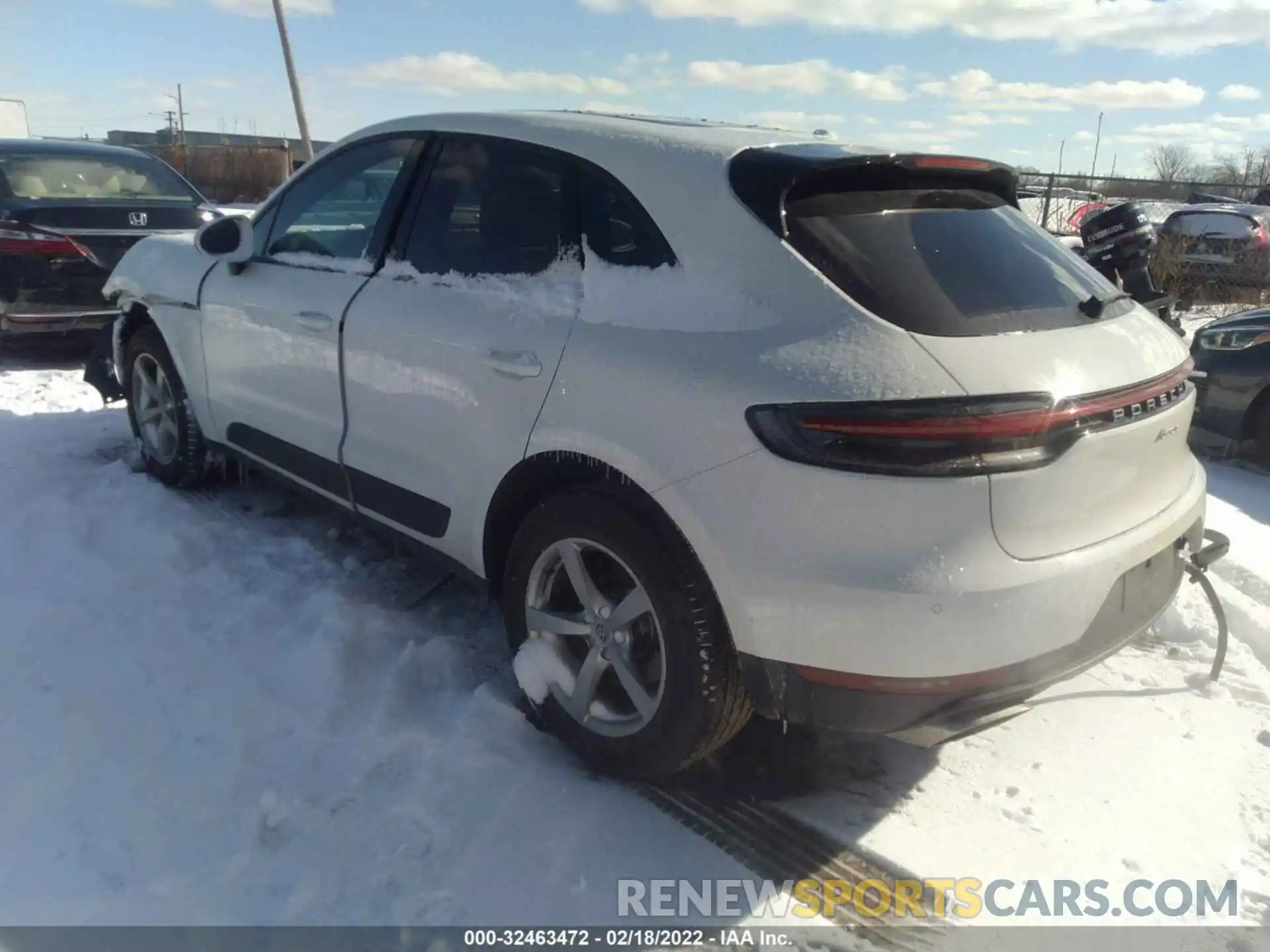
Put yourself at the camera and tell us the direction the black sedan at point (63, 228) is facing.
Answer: facing away from the viewer and to the left of the viewer

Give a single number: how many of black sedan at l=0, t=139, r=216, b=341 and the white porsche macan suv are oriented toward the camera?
0

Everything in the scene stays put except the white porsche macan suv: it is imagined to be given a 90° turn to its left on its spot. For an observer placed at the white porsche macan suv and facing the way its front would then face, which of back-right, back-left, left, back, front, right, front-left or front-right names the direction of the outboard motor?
back

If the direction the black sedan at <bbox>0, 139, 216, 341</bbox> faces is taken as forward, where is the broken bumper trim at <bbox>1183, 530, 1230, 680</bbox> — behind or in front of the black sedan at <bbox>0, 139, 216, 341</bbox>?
behind

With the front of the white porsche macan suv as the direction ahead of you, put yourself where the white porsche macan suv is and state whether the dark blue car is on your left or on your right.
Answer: on your right

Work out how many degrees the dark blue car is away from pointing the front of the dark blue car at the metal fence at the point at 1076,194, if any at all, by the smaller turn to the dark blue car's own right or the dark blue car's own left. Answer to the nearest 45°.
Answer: approximately 135° to the dark blue car's own right

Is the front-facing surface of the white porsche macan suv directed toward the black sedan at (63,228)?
yes

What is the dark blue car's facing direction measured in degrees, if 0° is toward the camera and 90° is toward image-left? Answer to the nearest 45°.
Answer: approximately 45°

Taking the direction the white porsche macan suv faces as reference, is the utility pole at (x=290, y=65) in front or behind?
in front

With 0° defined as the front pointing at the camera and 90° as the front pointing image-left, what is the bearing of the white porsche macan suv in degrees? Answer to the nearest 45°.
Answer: approximately 135°

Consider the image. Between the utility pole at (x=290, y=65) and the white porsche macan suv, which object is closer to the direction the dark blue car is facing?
the white porsche macan suv

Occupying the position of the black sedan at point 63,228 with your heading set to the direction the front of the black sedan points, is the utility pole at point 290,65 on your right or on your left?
on your right
